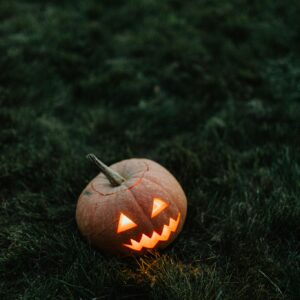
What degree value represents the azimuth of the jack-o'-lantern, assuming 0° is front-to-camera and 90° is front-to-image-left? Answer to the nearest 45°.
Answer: approximately 315°
